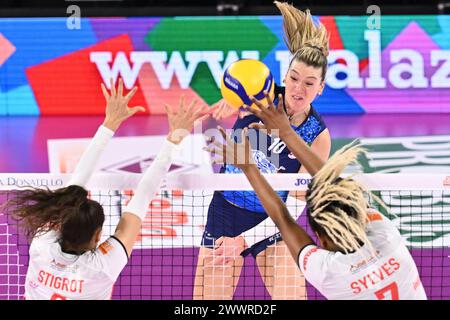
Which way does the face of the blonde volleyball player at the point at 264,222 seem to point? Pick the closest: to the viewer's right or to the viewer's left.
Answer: to the viewer's left

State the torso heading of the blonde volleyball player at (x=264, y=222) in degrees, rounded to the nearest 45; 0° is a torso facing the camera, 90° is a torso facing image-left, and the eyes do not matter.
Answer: approximately 0°
